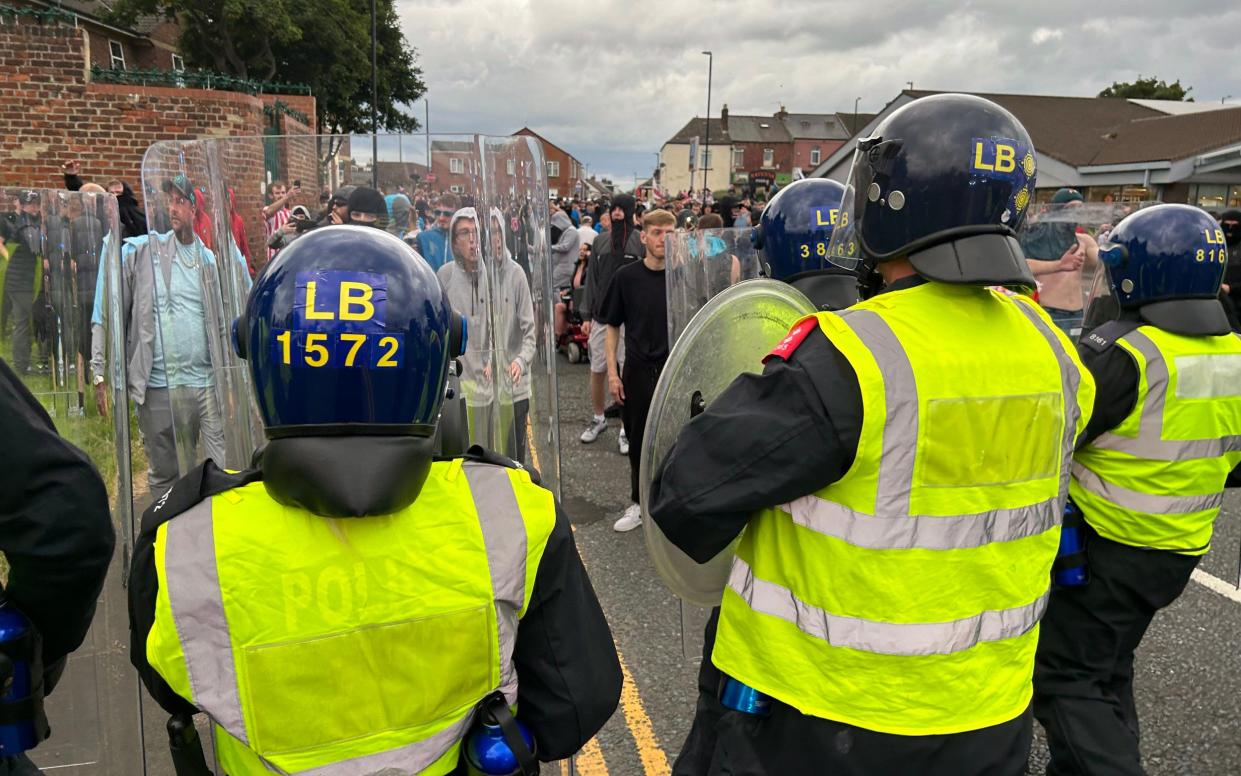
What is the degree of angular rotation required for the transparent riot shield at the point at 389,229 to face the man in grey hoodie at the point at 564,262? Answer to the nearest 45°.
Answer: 0° — it already faces them

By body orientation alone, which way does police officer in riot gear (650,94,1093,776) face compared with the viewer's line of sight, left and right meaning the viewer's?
facing away from the viewer and to the left of the viewer

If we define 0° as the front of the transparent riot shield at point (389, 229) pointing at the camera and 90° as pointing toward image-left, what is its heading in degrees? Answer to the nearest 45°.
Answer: approximately 180°

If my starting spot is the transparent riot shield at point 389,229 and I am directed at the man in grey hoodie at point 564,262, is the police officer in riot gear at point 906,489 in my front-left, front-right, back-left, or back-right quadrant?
back-right

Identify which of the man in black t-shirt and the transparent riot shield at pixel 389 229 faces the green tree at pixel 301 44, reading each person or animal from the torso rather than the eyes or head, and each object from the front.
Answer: the transparent riot shield

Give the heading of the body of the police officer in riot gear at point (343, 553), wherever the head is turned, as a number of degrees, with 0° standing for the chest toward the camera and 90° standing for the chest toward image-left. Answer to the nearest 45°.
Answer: approximately 180°

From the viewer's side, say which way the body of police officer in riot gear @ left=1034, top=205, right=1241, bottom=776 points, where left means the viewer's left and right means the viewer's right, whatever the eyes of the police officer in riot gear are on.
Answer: facing away from the viewer and to the left of the viewer

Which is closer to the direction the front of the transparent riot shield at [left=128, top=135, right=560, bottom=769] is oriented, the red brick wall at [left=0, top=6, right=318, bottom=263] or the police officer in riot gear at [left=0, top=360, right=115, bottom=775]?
the red brick wall
